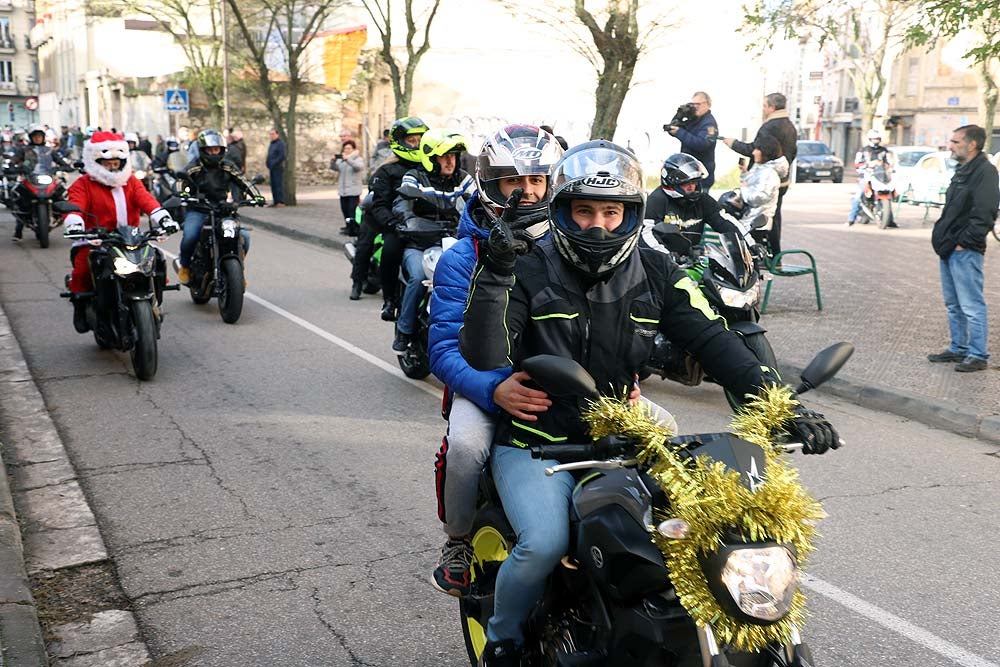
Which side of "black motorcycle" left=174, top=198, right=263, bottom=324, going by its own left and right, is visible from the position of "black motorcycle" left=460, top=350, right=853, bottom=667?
front

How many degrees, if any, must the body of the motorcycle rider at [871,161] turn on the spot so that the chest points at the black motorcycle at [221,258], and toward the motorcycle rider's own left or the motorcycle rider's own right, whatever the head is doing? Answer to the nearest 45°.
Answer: approximately 45° to the motorcycle rider's own right

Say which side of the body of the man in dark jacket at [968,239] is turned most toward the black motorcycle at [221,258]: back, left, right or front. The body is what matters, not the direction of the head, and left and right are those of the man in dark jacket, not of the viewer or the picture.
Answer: front

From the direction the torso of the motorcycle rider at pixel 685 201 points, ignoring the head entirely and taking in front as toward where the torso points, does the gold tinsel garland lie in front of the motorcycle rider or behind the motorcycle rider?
in front

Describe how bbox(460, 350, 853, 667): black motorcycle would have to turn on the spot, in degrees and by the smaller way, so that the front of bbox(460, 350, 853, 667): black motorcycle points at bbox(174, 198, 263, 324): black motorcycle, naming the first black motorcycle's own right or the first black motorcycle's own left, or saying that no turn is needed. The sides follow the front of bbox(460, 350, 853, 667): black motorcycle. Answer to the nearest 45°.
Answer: approximately 180°

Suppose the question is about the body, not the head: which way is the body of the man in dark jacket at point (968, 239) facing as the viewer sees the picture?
to the viewer's left

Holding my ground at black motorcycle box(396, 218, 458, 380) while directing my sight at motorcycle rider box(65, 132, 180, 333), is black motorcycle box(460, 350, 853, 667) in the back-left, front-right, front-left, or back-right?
back-left

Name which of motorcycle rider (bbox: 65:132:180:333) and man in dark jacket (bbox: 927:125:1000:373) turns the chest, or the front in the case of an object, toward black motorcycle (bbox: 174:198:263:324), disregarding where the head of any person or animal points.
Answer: the man in dark jacket

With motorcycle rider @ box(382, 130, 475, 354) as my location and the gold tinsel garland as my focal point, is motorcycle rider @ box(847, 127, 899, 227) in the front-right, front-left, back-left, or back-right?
back-left

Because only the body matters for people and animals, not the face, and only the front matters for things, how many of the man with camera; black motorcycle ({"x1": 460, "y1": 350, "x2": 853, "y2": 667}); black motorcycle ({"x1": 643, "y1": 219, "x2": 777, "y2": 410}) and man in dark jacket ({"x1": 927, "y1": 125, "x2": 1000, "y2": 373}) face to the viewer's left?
2
